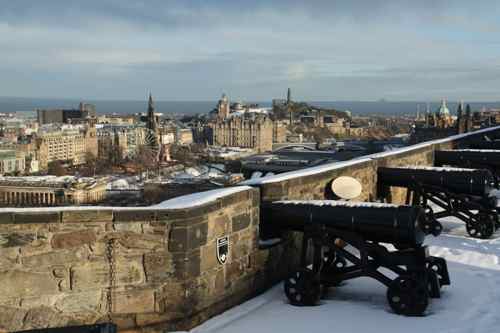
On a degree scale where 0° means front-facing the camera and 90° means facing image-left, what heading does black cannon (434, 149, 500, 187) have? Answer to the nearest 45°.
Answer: approximately 90°

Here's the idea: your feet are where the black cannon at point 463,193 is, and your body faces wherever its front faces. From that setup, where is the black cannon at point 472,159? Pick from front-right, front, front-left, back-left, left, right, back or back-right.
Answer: right

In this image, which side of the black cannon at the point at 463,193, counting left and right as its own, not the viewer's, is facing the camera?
left

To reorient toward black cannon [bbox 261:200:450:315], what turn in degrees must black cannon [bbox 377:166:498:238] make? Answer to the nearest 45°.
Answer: approximately 90° to its left

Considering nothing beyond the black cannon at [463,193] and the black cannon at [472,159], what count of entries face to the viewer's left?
2

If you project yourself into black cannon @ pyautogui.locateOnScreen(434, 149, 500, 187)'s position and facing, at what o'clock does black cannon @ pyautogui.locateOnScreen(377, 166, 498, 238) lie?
black cannon @ pyautogui.locateOnScreen(377, 166, 498, 238) is roughly at 9 o'clock from black cannon @ pyautogui.locateOnScreen(434, 149, 500, 187).

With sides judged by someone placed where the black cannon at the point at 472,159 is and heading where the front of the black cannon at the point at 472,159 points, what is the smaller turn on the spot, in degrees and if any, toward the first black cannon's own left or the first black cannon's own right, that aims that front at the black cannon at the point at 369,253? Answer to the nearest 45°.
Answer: approximately 90° to the first black cannon's own left
